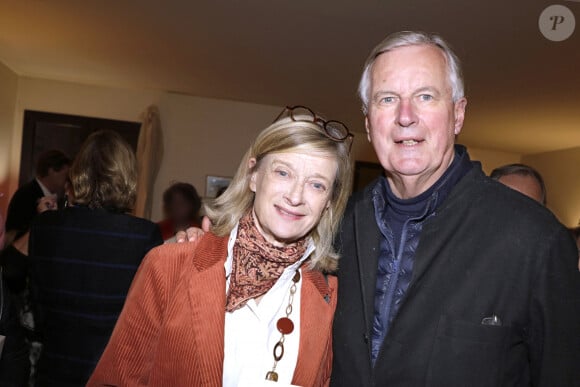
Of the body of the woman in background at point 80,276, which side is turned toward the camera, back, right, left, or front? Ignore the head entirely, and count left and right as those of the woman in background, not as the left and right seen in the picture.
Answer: back

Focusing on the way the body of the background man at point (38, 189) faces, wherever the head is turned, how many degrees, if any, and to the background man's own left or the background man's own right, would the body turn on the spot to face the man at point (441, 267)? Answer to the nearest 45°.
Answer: approximately 90° to the background man's own right

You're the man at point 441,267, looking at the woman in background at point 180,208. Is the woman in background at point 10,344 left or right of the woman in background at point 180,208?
left

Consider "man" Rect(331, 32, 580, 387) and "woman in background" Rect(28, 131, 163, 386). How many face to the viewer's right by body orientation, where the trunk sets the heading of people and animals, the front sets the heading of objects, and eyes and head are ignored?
0

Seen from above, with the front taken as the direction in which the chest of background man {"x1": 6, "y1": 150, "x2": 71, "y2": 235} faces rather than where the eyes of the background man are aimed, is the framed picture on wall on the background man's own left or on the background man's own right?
on the background man's own left

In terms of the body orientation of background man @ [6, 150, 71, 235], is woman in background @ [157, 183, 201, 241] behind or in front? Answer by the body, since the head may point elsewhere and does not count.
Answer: in front

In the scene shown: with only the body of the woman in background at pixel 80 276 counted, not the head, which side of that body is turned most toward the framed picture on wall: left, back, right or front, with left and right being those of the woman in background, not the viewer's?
front

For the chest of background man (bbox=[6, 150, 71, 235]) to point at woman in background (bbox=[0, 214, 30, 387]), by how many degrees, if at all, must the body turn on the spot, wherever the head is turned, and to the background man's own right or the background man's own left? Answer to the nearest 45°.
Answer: approximately 90° to the background man's own right

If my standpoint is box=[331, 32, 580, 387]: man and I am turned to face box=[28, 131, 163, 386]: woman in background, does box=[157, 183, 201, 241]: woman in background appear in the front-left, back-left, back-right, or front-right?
front-right

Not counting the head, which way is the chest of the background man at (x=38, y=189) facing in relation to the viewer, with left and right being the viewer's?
facing to the right of the viewer

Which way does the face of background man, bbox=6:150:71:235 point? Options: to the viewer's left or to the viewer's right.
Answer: to the viewer's right

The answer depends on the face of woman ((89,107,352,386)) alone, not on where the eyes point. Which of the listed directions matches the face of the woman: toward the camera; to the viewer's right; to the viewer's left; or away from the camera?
toward the camera

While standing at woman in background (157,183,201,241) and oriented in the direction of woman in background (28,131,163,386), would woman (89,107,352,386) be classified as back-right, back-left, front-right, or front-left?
front-left
